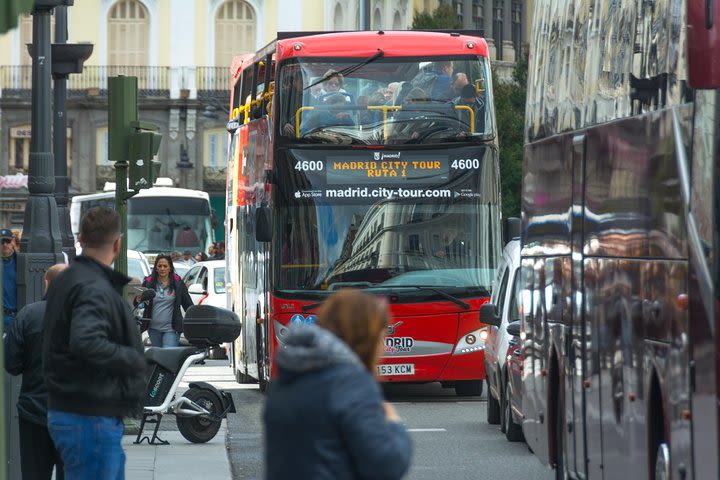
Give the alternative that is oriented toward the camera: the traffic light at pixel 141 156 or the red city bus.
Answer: the red city bus

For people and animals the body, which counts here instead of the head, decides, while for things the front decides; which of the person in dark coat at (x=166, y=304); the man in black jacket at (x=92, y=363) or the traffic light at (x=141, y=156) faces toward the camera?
the person in dark coat

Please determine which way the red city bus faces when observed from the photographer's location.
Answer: facing the viewer

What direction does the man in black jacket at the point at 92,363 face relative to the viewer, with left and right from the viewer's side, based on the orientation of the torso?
facing away from the viewer and to the right of the viewer

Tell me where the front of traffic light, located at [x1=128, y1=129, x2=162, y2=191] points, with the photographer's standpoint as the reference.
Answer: facing away from the viewer and to the right of the viewer

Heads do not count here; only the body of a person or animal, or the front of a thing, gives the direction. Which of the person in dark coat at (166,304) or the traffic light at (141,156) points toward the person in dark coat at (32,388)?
the person in dark coat at (166,304)

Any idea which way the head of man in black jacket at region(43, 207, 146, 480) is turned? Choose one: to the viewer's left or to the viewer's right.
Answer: to the viewer's right

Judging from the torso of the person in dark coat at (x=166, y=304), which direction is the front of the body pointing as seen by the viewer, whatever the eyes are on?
toward the camera

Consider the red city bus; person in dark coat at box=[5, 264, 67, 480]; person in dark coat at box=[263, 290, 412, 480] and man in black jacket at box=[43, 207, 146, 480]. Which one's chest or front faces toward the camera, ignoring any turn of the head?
the red city bus

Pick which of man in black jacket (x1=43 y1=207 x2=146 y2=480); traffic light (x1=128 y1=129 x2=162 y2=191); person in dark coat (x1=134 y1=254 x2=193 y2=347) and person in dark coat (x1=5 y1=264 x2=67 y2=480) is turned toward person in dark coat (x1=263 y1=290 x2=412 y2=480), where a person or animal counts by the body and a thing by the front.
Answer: person in dark coat (x1=134 y1=254 x2=193 y2=347)

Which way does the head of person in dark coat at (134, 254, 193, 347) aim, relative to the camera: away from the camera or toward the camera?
toward the camera

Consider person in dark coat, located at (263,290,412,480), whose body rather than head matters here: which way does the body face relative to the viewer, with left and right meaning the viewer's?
facing away from the viewer and to the right of the viewer

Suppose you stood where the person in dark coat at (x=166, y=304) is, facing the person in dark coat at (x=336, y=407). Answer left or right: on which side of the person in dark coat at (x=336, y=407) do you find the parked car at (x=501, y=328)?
left

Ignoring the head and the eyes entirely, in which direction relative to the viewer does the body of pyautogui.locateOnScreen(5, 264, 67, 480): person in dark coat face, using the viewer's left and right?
facing away from the viewer and to the right of the viewer

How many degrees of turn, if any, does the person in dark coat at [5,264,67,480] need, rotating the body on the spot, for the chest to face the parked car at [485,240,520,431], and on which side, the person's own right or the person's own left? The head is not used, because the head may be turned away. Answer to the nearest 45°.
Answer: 0° — they already face it
